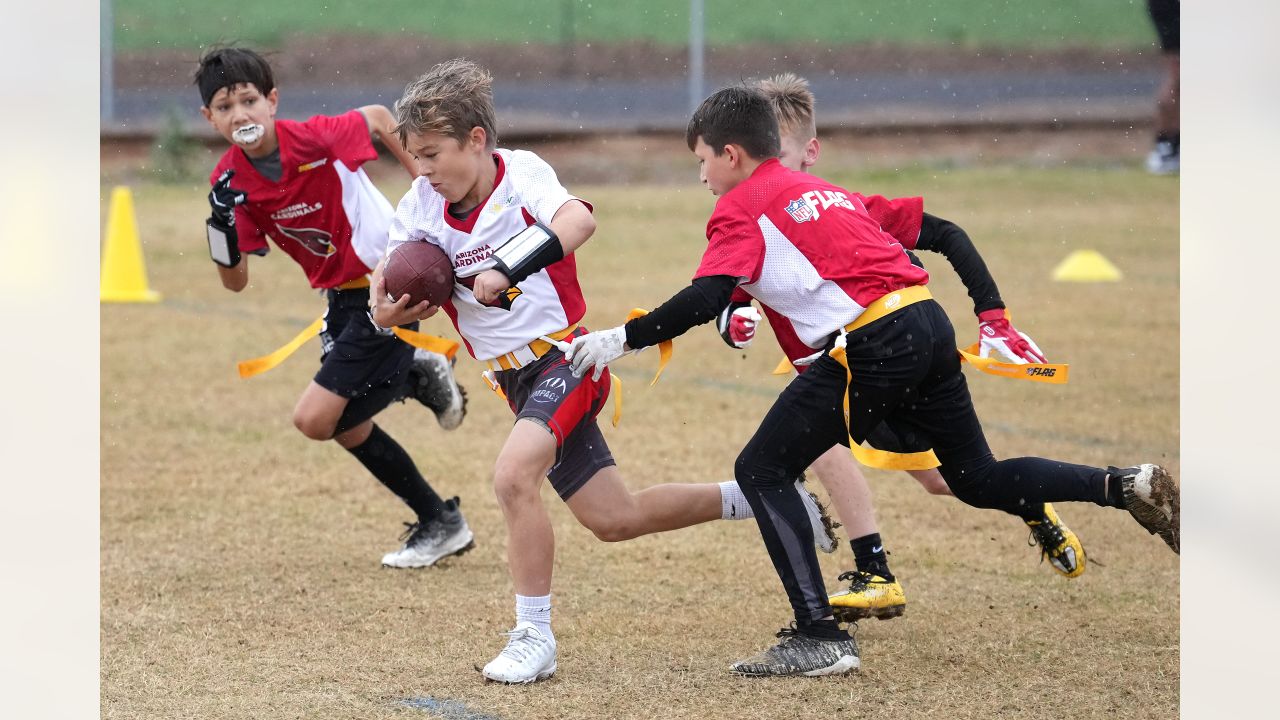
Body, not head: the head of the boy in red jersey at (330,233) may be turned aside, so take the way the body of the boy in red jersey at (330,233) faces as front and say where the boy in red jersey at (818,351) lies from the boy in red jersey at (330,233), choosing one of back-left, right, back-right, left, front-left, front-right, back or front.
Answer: left

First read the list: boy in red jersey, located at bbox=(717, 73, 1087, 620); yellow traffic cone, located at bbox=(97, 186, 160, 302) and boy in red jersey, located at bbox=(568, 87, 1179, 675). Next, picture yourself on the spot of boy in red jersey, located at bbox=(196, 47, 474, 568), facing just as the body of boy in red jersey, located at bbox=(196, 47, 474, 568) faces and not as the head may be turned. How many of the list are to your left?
2

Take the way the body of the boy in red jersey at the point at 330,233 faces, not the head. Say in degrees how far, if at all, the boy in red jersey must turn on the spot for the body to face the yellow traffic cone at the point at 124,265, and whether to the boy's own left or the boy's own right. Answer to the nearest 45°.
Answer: approximately 135° to the boy's own right

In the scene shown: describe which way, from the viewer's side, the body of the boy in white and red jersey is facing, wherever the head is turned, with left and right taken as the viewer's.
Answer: facing the viewer and to the left of the viewer

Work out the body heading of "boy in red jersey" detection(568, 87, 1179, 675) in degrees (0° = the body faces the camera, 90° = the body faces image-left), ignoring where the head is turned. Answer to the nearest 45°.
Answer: approximately 90°

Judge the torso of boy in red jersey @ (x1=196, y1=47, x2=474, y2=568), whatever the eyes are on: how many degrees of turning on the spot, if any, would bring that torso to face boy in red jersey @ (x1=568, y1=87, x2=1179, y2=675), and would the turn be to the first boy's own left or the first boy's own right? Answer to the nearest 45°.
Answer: approximately 90° to the first boy's own left

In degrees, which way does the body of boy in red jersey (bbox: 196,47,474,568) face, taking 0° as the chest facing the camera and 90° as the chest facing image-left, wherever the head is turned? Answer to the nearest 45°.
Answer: approximately 45°

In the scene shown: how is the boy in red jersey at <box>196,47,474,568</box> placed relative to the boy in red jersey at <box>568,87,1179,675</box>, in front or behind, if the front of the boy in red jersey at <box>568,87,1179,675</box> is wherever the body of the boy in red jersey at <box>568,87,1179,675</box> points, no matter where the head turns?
in front

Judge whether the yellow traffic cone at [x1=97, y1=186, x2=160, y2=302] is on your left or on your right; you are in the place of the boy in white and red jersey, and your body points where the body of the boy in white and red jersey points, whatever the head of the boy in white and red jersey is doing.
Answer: on your right
